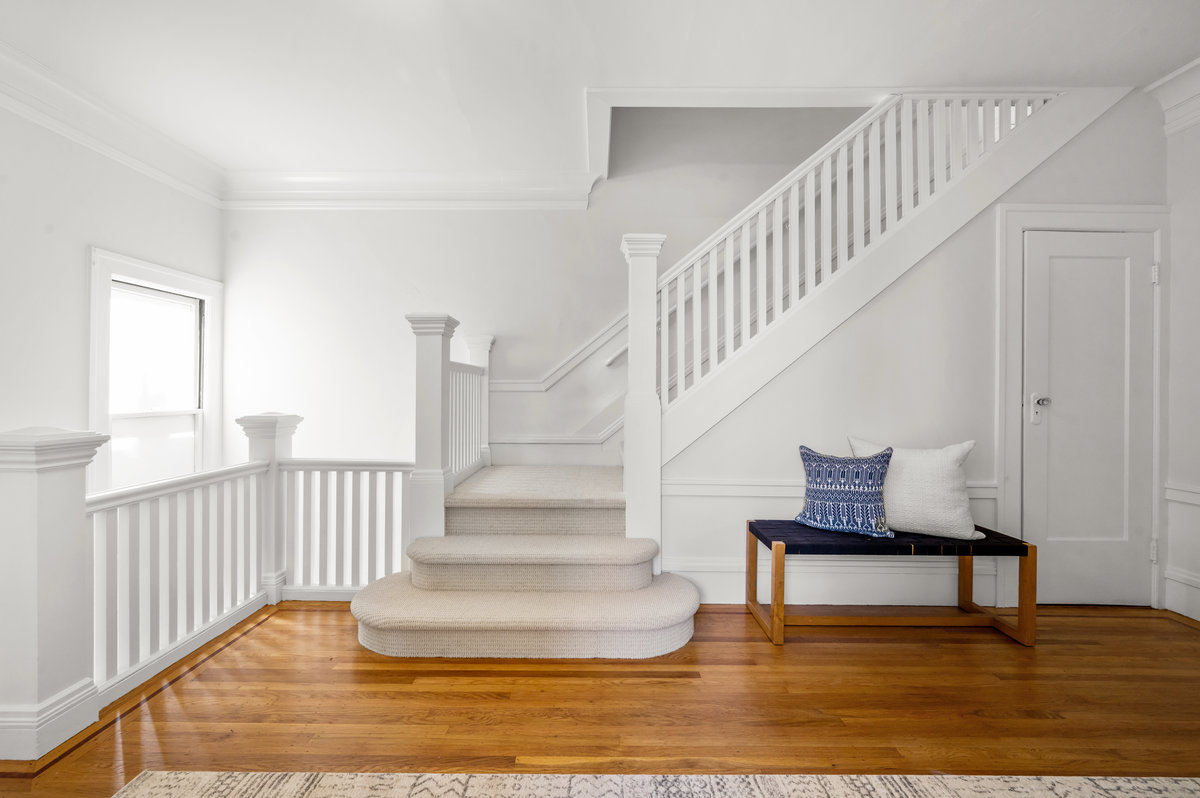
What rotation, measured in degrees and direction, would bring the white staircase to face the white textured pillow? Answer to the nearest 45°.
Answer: approximately 90° to its left

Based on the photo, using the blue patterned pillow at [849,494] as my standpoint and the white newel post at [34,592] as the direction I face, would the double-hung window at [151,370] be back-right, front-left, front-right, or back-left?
front-right

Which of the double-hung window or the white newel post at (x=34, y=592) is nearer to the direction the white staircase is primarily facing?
the white newel post

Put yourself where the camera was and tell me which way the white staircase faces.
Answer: facing the viewer

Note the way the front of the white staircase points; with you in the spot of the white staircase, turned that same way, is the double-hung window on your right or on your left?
on your right
